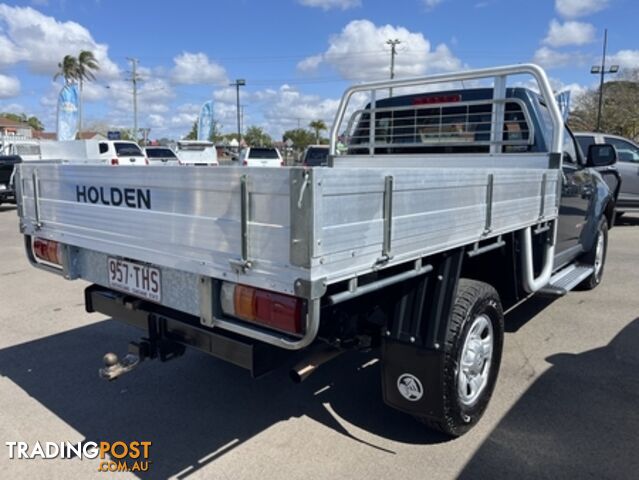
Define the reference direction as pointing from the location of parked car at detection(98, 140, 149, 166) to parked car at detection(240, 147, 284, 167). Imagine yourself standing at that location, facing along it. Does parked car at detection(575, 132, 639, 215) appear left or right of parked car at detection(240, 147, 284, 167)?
right

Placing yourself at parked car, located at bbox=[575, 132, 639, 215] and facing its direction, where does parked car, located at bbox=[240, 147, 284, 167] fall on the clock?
parked car, located at bbox=[240, 147, 284, 167] is roughly at 7 o'clock from parked car, located at bbox=[575, 132, 639, 215].

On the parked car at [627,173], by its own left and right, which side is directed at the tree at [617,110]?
left

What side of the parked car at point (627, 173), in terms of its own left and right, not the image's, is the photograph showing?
right

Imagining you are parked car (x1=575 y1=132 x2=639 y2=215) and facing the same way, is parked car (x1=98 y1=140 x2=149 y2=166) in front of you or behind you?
behind

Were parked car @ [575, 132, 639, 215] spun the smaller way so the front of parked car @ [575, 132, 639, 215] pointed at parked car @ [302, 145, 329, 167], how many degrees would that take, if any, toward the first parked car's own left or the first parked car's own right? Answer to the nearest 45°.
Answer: approximately 135° to the first parked car's own left
